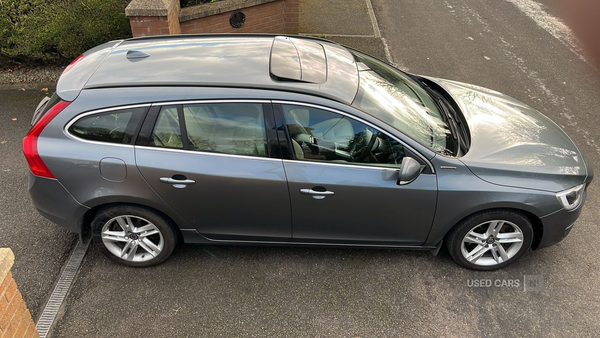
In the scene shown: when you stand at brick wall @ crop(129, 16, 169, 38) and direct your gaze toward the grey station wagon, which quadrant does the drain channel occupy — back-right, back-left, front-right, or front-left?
front-right

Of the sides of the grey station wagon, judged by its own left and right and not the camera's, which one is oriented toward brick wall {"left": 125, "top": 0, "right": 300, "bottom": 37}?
left

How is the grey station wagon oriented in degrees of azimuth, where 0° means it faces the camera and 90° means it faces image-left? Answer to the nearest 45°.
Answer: approximately 270°

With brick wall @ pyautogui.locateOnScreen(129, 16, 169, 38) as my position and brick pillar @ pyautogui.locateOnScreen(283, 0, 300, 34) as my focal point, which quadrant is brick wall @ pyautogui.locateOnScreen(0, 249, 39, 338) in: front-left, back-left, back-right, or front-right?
back-right

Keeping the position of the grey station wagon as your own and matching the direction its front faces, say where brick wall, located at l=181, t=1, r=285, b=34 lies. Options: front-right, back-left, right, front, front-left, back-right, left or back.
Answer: left

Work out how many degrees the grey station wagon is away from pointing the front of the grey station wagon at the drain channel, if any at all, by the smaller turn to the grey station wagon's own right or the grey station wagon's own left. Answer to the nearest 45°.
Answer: approximately 180°

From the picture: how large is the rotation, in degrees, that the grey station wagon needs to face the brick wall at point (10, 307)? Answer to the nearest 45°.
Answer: approximately 135° to its right

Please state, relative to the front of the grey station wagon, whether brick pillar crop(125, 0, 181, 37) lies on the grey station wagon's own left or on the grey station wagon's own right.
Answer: on the grey station wagon's own left

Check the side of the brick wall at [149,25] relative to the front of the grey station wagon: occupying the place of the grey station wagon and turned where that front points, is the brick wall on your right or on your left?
on your left

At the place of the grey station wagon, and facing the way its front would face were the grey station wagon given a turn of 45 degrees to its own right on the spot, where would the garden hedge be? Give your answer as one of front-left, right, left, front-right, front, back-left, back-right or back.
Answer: back

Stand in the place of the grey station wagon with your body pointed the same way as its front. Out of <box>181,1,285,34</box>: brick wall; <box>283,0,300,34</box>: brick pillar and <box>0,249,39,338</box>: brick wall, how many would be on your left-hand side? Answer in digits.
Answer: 2
